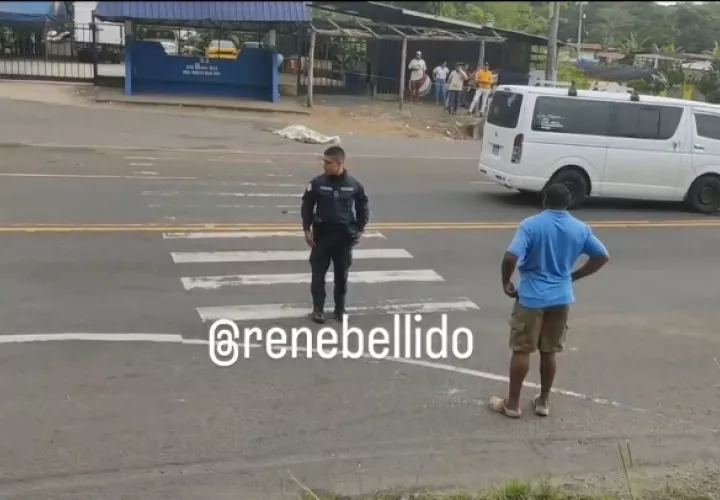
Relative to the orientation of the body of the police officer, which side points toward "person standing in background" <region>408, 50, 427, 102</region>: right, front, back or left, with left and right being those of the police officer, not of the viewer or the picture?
back

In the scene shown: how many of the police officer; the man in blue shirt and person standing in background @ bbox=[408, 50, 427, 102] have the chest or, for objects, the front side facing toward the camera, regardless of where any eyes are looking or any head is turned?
2

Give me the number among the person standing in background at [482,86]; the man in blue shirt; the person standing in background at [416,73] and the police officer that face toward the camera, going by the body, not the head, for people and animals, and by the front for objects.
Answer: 3

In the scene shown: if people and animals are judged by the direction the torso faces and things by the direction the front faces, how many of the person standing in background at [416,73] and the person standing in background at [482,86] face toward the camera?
2

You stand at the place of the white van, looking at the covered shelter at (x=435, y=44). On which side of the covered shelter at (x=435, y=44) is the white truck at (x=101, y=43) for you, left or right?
left

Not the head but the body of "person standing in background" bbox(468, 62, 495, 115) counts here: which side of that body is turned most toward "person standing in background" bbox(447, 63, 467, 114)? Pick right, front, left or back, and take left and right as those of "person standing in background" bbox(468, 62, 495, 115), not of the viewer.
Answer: right

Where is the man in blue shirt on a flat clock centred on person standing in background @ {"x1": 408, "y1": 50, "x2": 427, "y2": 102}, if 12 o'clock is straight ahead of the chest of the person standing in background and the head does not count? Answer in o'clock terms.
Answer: The man in blue shirt is roughly at 12 o'clock from the person standing in background.

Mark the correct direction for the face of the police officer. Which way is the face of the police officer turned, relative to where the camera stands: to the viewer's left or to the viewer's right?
to the viewer's left

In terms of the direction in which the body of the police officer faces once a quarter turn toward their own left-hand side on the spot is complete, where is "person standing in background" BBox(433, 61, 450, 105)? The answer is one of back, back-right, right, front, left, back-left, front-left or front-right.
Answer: left

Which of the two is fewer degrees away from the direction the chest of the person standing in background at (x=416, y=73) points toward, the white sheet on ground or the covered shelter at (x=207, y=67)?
the white sheet on ground

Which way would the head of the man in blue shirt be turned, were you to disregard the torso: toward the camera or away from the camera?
away from the camera

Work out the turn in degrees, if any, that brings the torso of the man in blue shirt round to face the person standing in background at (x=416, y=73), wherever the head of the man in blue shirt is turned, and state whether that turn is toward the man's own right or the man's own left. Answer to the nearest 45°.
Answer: approximately 45° to the man's own right

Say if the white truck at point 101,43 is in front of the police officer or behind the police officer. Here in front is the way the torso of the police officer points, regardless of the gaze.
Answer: behind

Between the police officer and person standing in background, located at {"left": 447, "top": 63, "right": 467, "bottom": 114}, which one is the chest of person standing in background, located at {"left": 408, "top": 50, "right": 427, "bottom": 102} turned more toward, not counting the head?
the police officer
